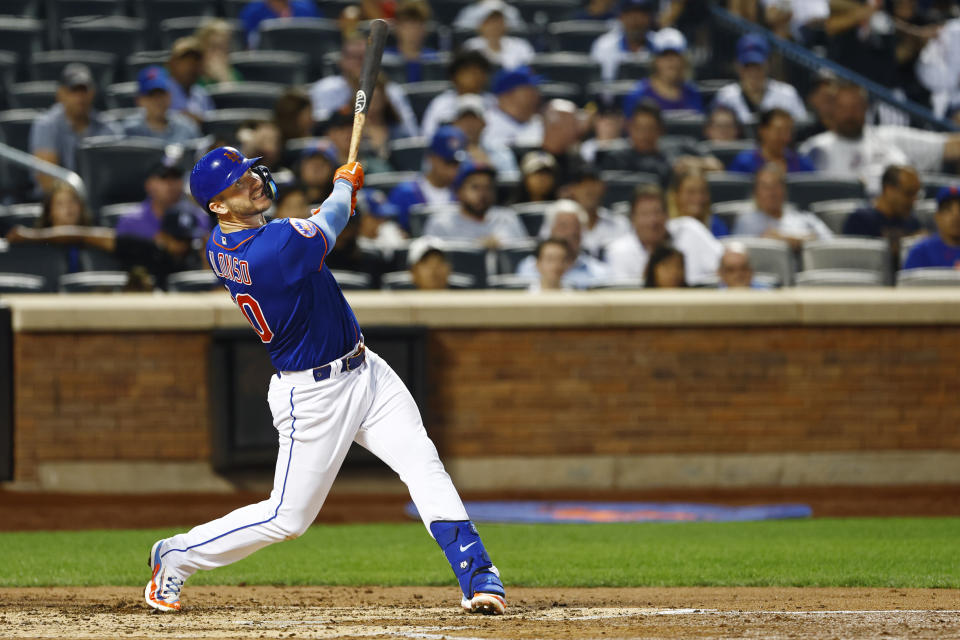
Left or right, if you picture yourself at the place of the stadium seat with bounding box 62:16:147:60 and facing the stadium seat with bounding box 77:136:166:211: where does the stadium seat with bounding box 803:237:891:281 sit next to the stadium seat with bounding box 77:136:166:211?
left

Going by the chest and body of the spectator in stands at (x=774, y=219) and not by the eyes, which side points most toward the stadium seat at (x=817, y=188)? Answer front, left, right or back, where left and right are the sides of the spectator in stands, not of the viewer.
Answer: back

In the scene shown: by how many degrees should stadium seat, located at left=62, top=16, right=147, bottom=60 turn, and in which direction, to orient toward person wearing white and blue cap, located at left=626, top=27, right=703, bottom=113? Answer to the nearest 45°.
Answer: approximately 90° to its left

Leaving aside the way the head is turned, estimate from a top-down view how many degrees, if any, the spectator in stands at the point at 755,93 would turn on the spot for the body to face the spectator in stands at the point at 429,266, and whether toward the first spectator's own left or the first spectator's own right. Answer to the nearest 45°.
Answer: approximately 45° to the first spectator's own right

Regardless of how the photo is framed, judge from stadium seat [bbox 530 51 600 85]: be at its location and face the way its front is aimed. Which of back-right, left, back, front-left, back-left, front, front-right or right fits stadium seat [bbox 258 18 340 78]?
right

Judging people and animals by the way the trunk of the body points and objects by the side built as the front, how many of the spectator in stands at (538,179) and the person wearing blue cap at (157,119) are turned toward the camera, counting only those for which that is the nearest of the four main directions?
2

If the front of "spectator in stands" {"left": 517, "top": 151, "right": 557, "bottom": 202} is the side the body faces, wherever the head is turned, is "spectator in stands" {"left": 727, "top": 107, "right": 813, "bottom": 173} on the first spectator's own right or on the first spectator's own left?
on the first spectator's own left

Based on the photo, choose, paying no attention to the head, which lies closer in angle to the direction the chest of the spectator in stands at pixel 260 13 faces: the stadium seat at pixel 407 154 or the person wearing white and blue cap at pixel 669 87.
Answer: the stadium seat

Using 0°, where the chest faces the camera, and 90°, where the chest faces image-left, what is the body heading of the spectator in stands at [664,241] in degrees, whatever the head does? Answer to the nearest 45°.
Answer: approximately 0°

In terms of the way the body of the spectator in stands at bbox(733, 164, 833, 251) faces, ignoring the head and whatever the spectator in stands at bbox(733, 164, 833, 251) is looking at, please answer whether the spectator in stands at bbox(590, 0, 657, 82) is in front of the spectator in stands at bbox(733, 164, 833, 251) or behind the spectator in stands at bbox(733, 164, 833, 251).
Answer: behind
